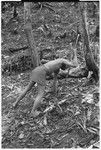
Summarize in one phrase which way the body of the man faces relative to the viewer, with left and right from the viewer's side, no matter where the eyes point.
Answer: facing to the right of the viewer

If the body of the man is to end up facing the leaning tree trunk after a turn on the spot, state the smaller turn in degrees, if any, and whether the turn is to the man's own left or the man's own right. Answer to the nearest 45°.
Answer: approximately 45° to the man's own left
